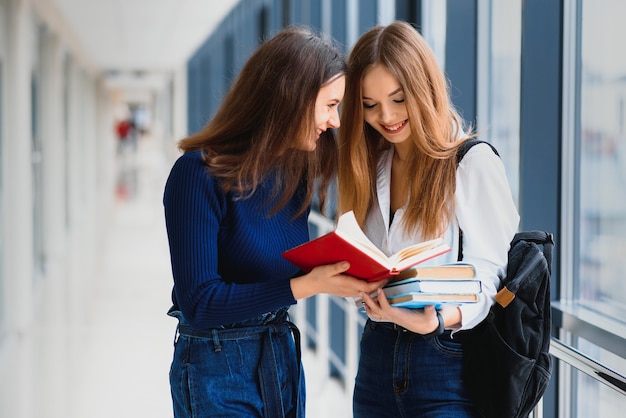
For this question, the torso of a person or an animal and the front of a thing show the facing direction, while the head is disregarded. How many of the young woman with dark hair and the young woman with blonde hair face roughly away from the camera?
0

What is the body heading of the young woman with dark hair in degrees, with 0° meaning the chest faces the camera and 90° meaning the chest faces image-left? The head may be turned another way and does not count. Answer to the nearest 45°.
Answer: approximately 315°

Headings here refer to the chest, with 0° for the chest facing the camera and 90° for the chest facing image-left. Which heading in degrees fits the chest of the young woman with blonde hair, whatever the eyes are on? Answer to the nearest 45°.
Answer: approximately 45°

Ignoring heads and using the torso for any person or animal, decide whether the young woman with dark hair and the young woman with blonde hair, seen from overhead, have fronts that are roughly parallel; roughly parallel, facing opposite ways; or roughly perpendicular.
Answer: roughly perpendicular
